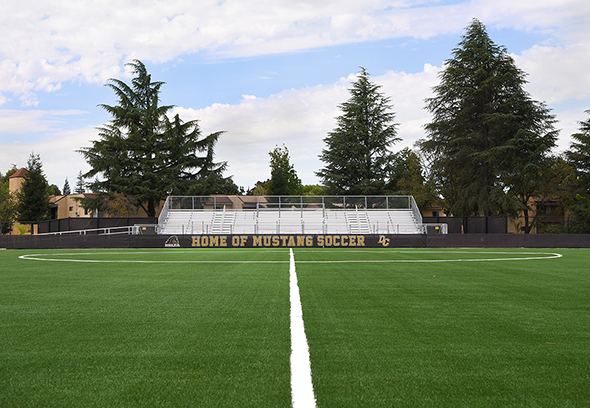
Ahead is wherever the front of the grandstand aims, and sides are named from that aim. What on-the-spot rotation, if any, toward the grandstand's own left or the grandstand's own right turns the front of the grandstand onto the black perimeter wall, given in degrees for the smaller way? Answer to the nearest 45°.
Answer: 0° — it already faces it

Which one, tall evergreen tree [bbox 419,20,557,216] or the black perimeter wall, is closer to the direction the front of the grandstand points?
the black perimeter wall

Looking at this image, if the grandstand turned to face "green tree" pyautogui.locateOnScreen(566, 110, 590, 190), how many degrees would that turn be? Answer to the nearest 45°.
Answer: approximately 90° to its left

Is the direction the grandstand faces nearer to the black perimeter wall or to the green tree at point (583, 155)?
the black perimeter wall

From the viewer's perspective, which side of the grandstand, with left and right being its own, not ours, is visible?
front

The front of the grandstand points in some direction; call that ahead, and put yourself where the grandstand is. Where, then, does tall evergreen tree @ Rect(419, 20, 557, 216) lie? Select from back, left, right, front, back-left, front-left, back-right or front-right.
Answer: left
